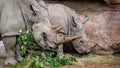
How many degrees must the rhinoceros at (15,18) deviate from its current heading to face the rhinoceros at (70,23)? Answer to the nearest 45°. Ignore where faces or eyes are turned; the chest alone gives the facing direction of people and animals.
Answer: approximately 45° to its left

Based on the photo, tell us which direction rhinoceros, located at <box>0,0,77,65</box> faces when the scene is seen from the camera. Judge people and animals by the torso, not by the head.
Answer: facing to the right of the viewer
